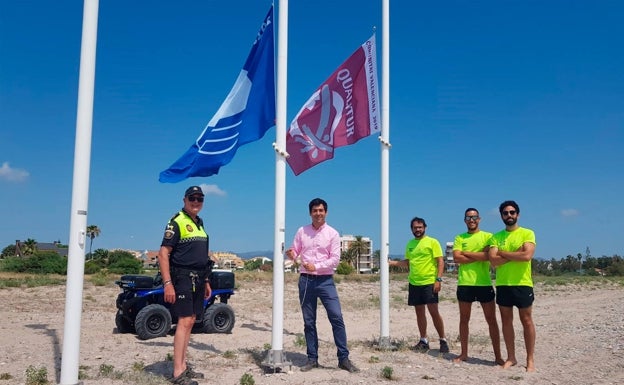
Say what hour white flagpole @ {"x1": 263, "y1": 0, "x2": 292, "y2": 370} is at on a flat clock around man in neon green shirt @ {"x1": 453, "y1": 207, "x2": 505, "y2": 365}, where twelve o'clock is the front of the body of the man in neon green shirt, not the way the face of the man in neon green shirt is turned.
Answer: The white flagpole is roughly at 2 o'clock from the man in neon green shirt.

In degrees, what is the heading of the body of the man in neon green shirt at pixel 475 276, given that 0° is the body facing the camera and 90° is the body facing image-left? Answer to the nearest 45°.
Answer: approximately 0°

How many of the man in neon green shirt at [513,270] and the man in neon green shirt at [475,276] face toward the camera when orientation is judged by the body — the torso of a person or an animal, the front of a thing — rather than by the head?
2

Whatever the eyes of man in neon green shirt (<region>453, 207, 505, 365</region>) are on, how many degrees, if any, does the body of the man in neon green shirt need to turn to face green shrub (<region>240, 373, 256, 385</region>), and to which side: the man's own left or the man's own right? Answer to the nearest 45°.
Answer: approximately 45° to the man's own right

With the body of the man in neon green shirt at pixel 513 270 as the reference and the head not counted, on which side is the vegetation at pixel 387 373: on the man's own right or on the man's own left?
on the man's own right

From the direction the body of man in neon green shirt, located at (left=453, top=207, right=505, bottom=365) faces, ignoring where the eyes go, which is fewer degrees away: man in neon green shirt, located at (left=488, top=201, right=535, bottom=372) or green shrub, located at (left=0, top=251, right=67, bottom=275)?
the man in neon green shirt
